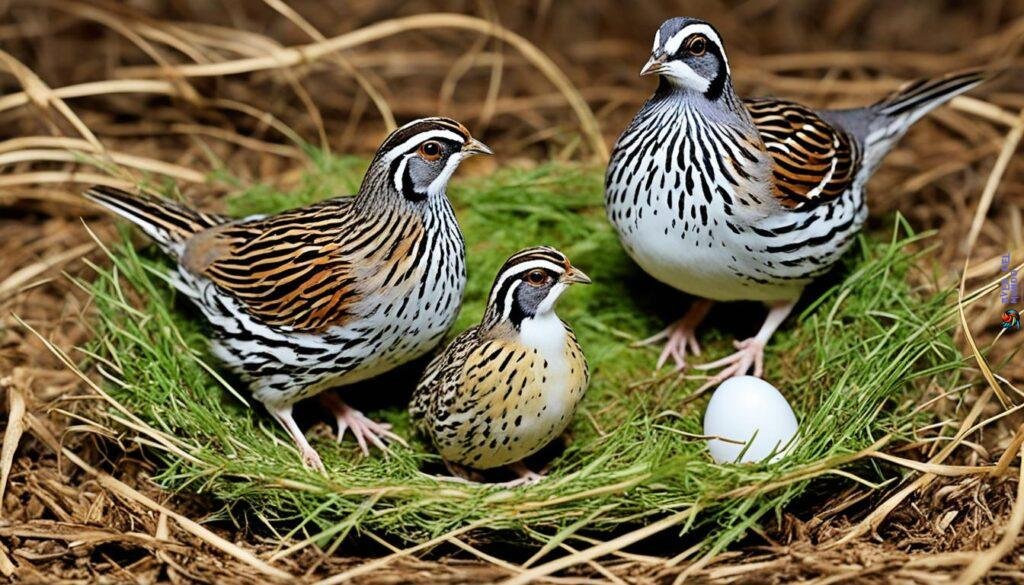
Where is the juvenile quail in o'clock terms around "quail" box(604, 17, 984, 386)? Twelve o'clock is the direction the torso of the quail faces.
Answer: The juvenile quail is roughly at 12 o'clock from the quail.

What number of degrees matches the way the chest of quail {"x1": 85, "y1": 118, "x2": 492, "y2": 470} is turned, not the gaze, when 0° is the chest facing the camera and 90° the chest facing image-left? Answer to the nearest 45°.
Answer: approximately 270°

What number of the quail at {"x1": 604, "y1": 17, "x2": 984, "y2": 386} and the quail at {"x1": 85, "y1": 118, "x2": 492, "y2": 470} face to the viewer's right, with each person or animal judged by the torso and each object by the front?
1

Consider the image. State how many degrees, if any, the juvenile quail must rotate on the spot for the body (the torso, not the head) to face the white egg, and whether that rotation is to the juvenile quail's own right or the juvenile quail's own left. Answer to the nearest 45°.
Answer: approximately 45° to the juvenile quail's own left

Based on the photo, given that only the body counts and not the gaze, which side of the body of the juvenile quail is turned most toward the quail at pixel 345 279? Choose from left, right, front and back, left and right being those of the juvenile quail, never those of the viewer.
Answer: back

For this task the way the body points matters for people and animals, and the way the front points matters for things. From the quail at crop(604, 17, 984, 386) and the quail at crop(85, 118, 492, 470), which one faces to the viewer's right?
the quail at crop(85, 118, 492, 470)

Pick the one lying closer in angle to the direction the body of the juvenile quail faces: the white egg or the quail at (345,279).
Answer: the white egg

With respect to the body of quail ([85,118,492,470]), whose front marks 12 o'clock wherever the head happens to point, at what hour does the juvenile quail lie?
The juvenile quail is roughly at 1 o'clock from the quail.
